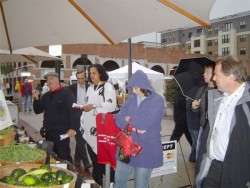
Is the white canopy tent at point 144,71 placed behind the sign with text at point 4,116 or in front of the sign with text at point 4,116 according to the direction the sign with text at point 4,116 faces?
behind

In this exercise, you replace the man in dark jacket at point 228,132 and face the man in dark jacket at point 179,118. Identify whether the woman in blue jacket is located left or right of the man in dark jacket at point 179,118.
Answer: left

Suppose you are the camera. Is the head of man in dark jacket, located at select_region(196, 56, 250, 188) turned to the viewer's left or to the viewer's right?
to the viewer's left

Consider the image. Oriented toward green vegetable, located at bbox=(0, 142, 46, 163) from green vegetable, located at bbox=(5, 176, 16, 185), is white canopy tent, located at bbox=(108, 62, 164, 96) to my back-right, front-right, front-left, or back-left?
front-right

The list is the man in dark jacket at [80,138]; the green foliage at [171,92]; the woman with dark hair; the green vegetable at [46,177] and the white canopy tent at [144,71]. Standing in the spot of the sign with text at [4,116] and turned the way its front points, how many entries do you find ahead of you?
1

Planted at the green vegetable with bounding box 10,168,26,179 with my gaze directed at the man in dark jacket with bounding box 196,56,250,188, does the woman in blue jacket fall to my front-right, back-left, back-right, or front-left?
front-left

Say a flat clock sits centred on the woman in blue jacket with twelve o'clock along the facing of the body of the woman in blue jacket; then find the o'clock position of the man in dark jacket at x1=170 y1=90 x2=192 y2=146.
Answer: The man in dark jacket is roughly at 5 o'clock from the woman in blue jacket.

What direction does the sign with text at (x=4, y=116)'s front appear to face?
toward the camera

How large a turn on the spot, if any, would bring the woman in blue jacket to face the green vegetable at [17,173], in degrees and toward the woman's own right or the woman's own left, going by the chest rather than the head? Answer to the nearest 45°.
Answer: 0° — they already face it

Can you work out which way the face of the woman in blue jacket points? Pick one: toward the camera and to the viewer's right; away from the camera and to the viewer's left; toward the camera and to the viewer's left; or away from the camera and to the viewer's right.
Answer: toward the camera and to the viewer's left

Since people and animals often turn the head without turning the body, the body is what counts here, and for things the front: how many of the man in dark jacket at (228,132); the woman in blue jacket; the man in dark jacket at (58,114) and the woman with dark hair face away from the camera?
0
